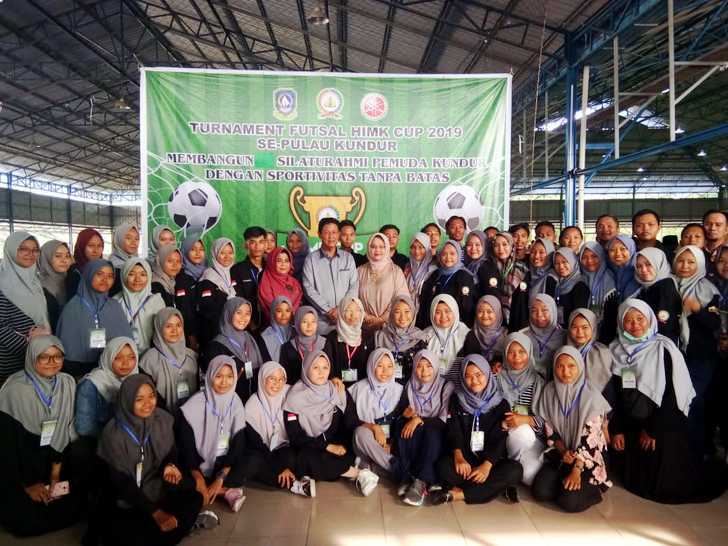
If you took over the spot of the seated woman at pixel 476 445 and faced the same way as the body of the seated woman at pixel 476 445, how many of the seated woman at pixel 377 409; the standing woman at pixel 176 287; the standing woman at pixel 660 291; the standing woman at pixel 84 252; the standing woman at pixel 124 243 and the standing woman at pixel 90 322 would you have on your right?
5

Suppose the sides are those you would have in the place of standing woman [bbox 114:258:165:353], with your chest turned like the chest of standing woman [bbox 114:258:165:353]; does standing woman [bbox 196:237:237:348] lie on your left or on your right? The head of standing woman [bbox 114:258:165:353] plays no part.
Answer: on your left

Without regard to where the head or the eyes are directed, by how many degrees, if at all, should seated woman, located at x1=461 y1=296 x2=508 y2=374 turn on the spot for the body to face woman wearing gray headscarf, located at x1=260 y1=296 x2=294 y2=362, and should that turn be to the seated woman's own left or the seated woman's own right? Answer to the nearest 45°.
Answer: approximately 90° to the seated woman's own right

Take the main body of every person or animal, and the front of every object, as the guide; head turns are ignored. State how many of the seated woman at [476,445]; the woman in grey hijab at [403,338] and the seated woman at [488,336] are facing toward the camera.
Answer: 3

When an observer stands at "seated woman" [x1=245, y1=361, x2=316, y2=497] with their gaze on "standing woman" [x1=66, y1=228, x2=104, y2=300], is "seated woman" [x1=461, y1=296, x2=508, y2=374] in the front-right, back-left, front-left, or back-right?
back-right

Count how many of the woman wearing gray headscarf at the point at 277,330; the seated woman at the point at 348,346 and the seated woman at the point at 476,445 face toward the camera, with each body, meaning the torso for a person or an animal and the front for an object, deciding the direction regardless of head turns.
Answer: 3
